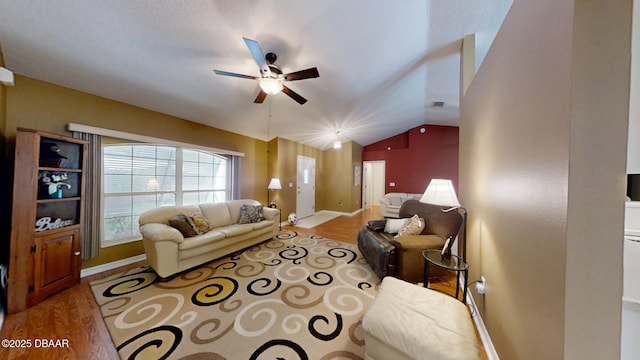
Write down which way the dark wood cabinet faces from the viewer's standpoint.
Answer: facing the viewer and to the right of the viewer

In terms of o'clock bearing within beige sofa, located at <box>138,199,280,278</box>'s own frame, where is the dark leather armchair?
The dark leather armchair is roughly at 12 o'clock from the beige sofa.

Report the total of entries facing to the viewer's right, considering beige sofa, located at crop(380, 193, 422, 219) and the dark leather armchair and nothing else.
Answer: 0

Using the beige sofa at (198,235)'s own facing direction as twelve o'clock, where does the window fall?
The window is roughly at 6 o'clock from the beige sofa.

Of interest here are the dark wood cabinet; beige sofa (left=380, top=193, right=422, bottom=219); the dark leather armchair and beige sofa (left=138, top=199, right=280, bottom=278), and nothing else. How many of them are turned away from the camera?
0

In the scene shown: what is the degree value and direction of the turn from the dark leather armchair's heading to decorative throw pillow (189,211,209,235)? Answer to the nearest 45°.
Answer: approximately 45° to its right

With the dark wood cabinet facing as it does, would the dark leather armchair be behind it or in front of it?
in front

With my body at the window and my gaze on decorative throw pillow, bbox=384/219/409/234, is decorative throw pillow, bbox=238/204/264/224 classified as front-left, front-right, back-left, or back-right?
front-left

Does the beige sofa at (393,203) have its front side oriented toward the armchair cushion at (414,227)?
yes

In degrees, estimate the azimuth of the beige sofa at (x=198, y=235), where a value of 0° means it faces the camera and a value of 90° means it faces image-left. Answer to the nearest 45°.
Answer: approximately 315°

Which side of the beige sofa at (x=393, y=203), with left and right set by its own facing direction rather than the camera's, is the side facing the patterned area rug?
front

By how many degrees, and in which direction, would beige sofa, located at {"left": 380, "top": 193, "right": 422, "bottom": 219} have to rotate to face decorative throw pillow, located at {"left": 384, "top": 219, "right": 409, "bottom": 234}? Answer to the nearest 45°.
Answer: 0° — it already faces it

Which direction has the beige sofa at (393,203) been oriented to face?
toward the camera

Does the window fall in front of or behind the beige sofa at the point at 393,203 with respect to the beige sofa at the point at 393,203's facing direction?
in front

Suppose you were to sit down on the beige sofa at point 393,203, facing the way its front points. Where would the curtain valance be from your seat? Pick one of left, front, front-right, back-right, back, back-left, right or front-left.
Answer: front-right
